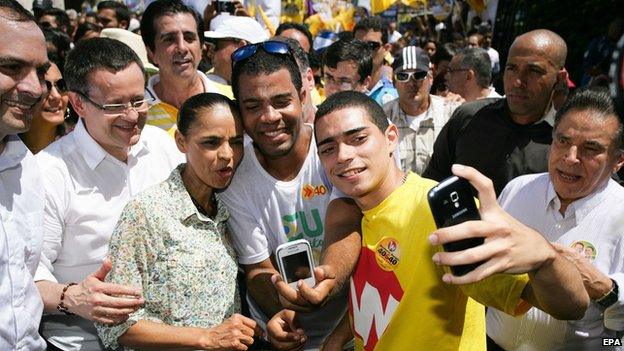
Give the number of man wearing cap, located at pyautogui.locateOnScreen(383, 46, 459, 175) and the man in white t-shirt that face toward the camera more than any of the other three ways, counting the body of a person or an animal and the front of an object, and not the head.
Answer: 2

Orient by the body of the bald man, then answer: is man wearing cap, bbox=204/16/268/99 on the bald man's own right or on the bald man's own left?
on the bald man's own right

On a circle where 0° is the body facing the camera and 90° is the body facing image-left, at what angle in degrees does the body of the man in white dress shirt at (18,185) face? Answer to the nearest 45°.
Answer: approximately 315°

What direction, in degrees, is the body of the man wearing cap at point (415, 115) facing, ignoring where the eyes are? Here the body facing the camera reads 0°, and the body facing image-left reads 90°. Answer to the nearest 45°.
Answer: approximately 0°

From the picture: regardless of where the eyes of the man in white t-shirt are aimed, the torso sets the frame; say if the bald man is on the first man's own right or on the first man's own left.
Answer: on the first man's own left

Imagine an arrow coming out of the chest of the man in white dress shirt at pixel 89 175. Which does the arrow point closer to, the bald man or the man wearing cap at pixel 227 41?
the bald man
